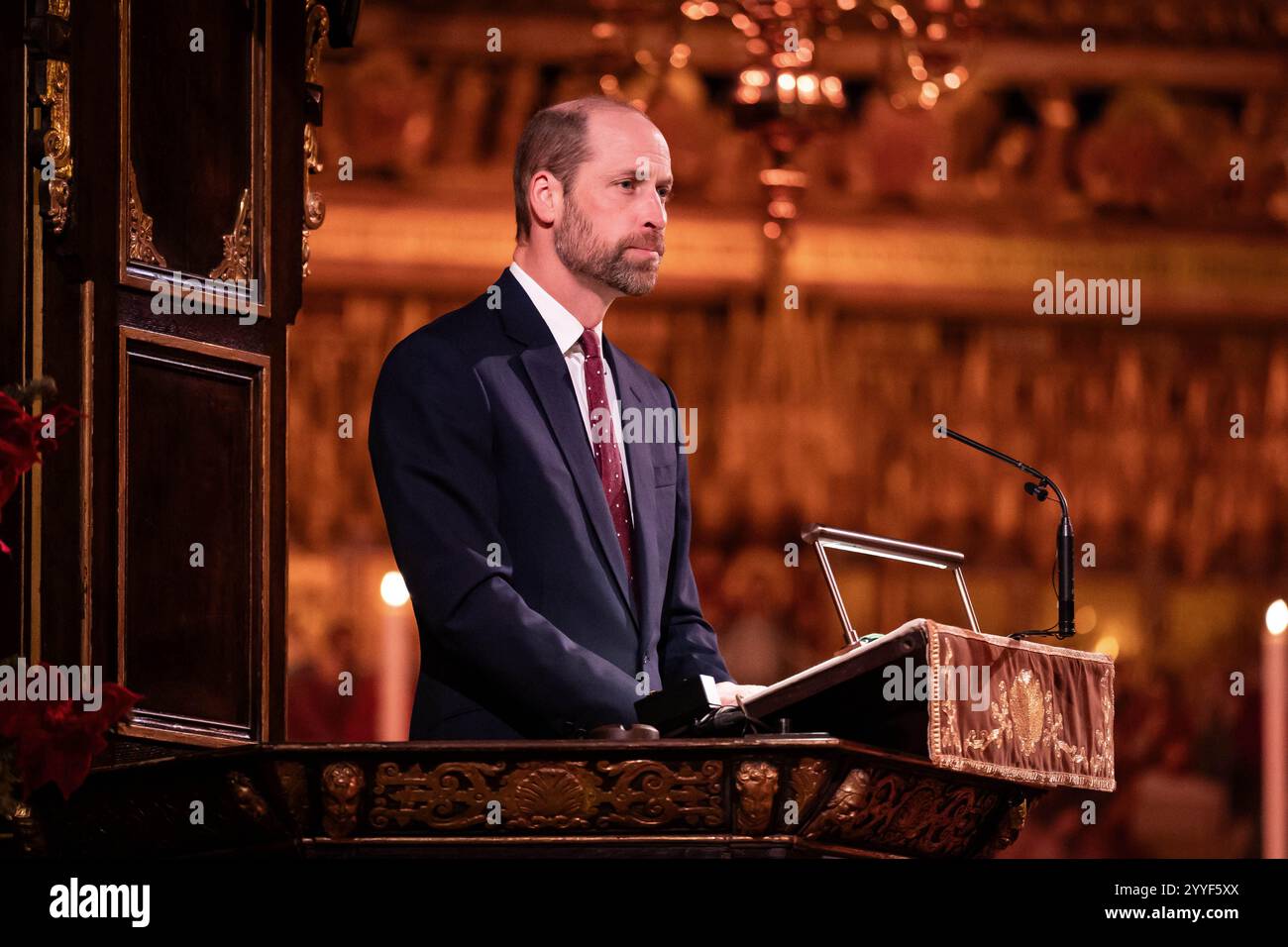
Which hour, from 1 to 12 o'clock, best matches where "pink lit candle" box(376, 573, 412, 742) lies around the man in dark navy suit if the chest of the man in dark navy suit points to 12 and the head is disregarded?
The pink lit candle is roughly at 7 o'clock from the man in dark navy suit.

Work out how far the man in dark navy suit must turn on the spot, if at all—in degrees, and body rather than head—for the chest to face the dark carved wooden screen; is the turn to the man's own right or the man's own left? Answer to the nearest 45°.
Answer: approximately 180°

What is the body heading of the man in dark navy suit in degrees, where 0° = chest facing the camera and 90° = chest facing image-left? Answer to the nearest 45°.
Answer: approximately 315°

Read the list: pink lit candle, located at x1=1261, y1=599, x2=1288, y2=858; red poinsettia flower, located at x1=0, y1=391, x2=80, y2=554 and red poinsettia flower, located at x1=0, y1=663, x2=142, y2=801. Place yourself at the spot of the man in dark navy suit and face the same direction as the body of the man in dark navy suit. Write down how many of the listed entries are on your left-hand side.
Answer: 1

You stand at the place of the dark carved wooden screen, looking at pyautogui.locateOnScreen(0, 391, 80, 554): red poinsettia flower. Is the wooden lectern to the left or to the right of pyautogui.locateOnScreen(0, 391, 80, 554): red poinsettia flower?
left

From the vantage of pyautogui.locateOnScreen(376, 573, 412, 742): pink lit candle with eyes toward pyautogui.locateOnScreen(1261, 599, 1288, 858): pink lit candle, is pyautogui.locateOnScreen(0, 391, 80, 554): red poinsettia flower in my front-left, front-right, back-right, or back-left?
back-right

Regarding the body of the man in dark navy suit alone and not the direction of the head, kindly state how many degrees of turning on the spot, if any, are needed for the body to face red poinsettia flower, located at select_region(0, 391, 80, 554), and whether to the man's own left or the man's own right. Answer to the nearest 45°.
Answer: approximately 90° to the man's own right

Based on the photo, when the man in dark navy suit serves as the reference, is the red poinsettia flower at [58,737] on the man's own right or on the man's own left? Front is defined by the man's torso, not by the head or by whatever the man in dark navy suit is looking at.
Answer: on the man's own right
